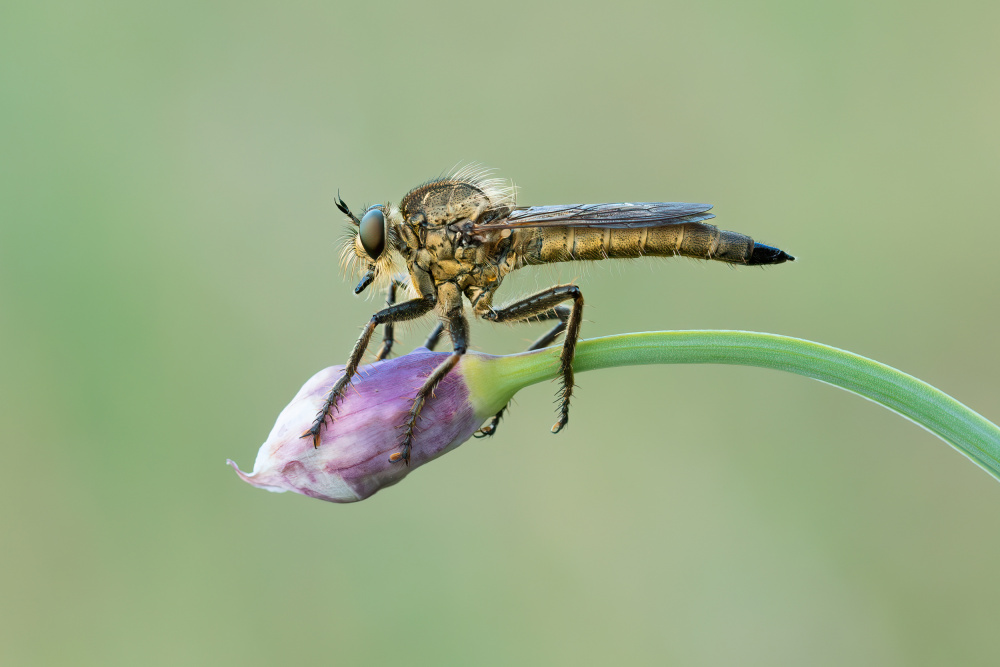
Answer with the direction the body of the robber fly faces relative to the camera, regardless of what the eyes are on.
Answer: to the viewer's left
